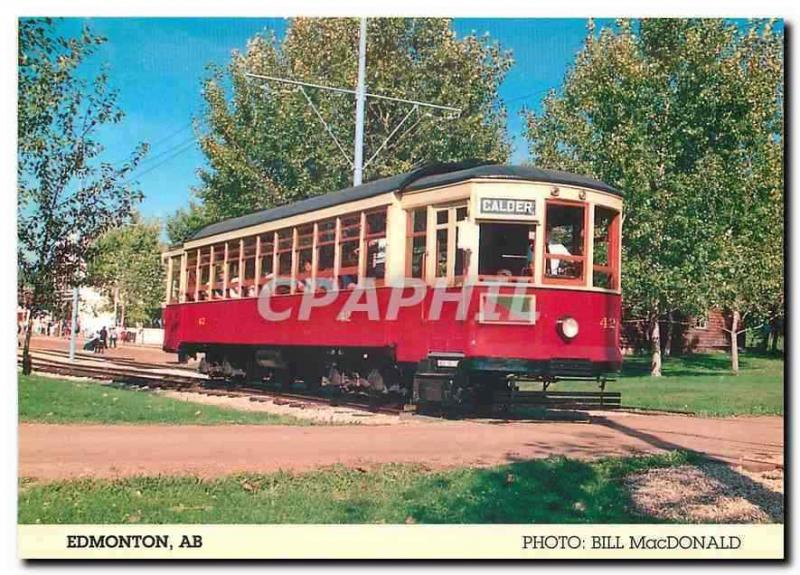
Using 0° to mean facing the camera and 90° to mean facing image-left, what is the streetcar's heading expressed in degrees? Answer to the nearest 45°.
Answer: approximately 315°

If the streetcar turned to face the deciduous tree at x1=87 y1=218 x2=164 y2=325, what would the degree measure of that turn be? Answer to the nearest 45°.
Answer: approximately 180°

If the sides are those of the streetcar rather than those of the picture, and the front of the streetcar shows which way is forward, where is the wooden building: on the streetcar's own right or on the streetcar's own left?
on the streetcar's own left

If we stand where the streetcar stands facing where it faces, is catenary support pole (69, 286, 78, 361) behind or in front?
behind

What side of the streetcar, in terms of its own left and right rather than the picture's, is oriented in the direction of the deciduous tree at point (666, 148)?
left

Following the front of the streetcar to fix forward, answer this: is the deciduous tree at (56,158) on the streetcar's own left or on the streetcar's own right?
on the streetcar's own right
